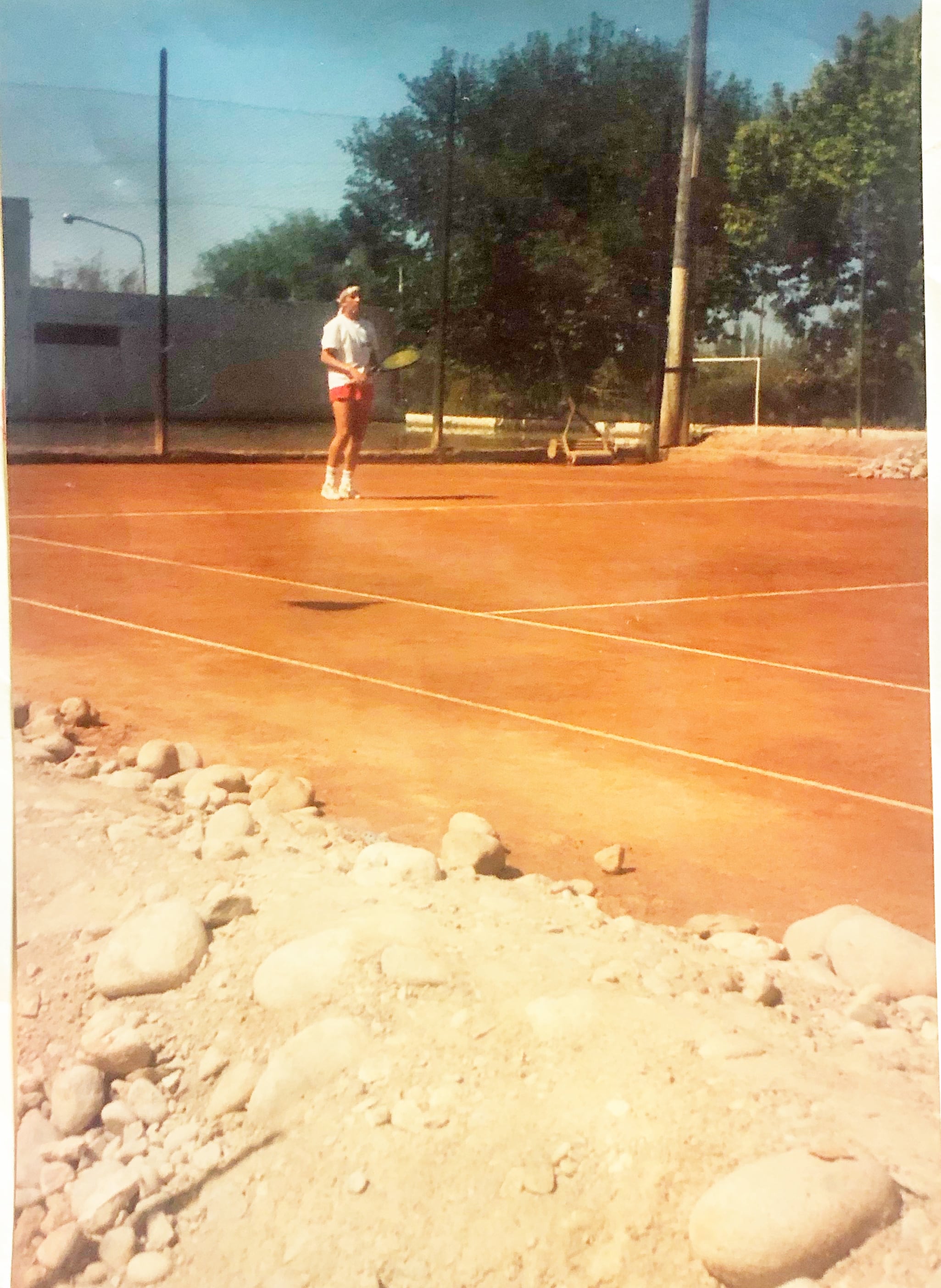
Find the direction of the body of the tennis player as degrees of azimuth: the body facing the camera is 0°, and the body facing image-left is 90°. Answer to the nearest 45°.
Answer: approximately 315°
